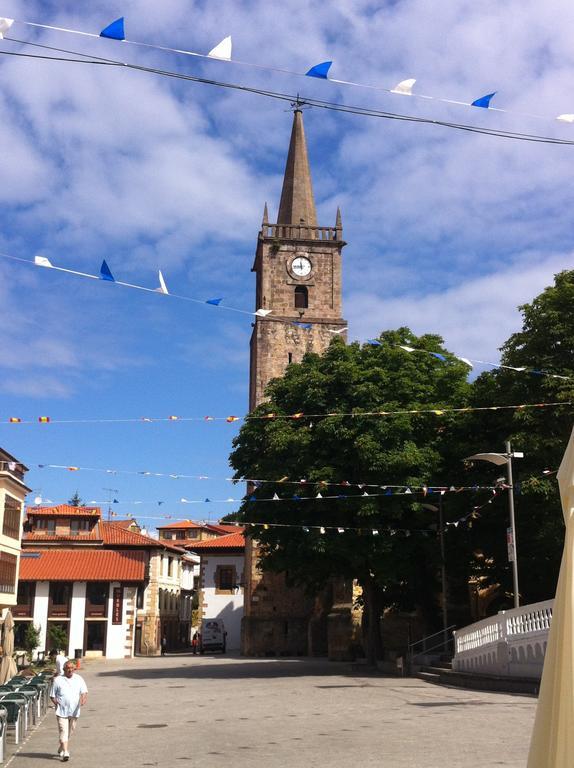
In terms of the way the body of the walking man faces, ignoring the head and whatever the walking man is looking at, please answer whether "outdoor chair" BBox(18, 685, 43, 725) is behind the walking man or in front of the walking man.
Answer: behind

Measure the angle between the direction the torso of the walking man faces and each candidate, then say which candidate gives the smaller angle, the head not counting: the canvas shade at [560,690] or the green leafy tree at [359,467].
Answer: the canvas shade

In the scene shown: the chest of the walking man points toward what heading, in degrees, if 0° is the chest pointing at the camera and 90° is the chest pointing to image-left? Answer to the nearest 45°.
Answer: approximately 0°

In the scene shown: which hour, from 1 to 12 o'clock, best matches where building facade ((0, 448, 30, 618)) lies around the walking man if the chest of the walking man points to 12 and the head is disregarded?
The building facade is roughly at 6 o'clock from the walking man.

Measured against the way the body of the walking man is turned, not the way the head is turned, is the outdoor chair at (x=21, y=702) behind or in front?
behind

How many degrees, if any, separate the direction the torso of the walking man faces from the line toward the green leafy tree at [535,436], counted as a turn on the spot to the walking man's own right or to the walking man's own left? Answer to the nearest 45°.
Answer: approximately 135° to the walking man's own left

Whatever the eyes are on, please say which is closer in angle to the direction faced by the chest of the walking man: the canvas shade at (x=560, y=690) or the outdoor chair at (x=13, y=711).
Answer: the canvas shade

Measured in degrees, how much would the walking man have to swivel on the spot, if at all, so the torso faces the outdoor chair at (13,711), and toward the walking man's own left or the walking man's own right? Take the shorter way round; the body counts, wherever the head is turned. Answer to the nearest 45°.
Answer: approximately 135° to the walking man's own right

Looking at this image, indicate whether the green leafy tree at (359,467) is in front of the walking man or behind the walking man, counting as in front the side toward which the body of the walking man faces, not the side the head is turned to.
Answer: behind

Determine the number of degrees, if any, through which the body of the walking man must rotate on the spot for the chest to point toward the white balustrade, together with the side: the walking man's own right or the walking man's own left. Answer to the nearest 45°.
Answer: approximately 135° to the walking man's own left

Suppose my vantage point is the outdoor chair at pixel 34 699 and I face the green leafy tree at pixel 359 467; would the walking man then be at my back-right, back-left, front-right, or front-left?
back-right

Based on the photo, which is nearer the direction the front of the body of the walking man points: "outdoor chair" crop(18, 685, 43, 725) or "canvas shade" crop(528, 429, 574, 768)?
the canvas shade
